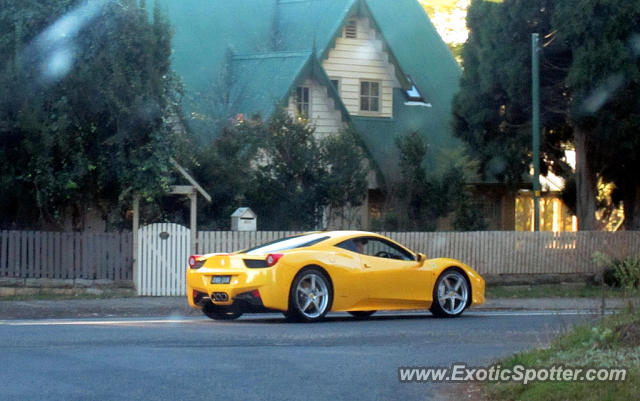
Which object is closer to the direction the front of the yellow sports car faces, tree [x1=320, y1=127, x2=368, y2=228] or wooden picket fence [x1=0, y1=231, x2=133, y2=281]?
the tree

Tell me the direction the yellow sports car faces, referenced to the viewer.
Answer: facing away from the viewer and to the right of the viewer

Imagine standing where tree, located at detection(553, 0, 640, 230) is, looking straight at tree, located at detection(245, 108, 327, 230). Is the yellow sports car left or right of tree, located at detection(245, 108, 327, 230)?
left

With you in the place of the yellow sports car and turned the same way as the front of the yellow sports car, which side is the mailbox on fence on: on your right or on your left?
on your left

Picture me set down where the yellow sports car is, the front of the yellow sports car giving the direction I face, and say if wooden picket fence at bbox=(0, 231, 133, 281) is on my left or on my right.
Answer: on my left

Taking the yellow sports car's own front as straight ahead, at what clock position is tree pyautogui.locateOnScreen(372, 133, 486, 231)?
The tree is roughly at 11 o'clock from the yellow sports car.

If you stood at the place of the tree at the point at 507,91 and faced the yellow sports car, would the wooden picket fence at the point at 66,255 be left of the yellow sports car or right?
right

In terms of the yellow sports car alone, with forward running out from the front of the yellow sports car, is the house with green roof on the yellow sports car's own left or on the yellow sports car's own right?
on the yellow sports car's own left

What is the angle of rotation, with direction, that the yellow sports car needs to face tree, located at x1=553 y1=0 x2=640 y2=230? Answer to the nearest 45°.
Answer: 0° — it already faces it
